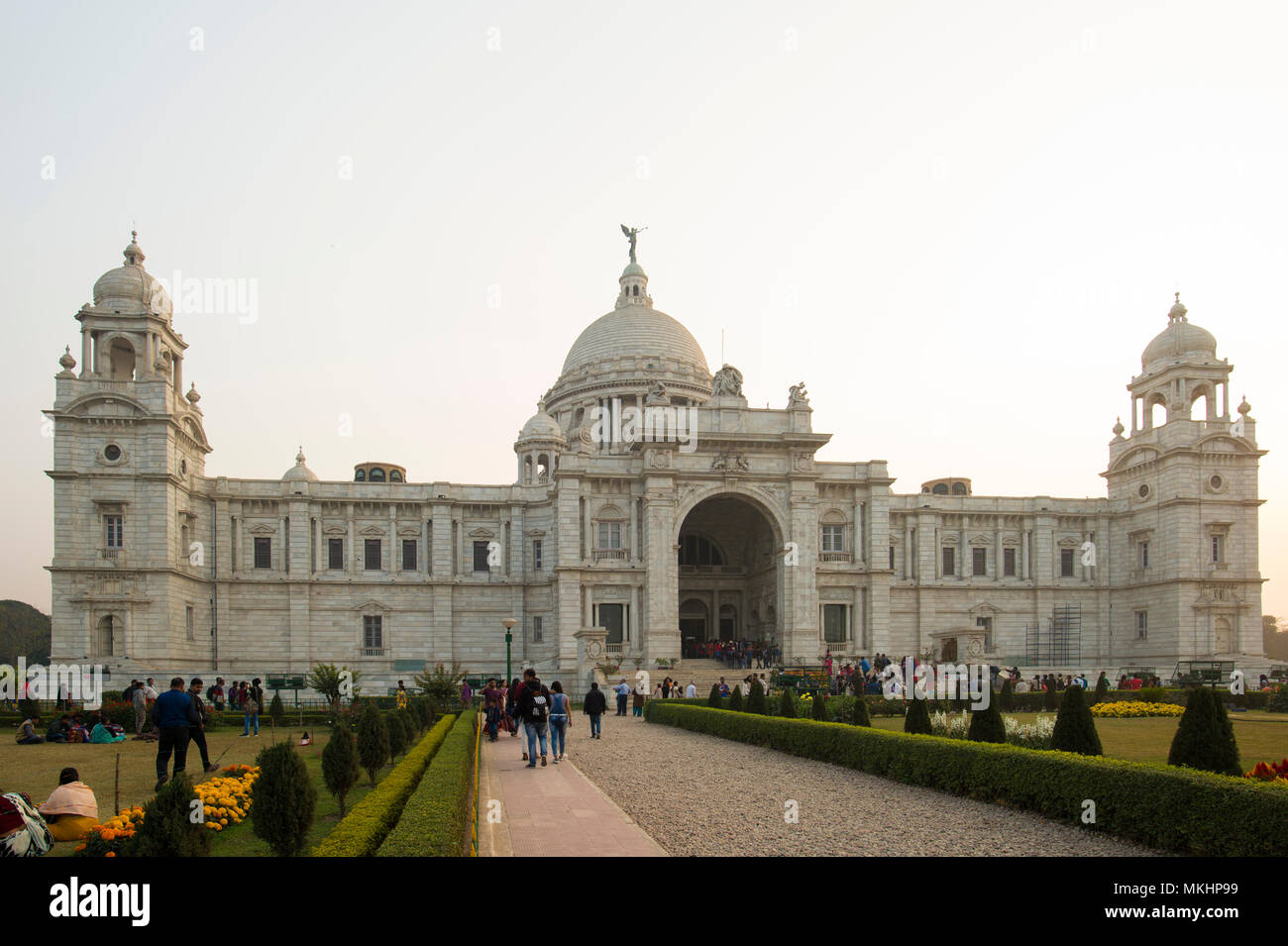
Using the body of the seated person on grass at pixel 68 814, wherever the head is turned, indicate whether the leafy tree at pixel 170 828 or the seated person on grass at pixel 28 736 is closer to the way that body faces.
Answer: the seated person on grass

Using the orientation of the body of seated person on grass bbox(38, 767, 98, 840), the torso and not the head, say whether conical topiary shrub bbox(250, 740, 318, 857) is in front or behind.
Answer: behind

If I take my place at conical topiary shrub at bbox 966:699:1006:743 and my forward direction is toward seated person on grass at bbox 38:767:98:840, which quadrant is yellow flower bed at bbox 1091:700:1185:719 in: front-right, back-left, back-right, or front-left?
back-right

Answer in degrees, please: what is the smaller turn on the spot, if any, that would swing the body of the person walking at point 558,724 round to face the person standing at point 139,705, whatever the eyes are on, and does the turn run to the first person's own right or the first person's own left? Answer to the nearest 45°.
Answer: approximately 45° to the first person's own left

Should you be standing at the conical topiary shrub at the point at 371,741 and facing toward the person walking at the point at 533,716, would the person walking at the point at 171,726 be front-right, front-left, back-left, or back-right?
back-left

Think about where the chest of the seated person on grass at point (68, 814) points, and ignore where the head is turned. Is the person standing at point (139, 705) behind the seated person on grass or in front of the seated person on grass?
in front

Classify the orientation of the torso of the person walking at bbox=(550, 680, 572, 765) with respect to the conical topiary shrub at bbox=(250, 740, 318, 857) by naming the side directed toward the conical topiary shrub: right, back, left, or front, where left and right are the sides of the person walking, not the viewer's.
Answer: back

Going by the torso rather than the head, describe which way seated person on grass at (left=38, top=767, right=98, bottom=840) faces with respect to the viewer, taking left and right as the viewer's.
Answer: facing away from the viewer

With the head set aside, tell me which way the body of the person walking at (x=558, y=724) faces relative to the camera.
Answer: away from the camera
